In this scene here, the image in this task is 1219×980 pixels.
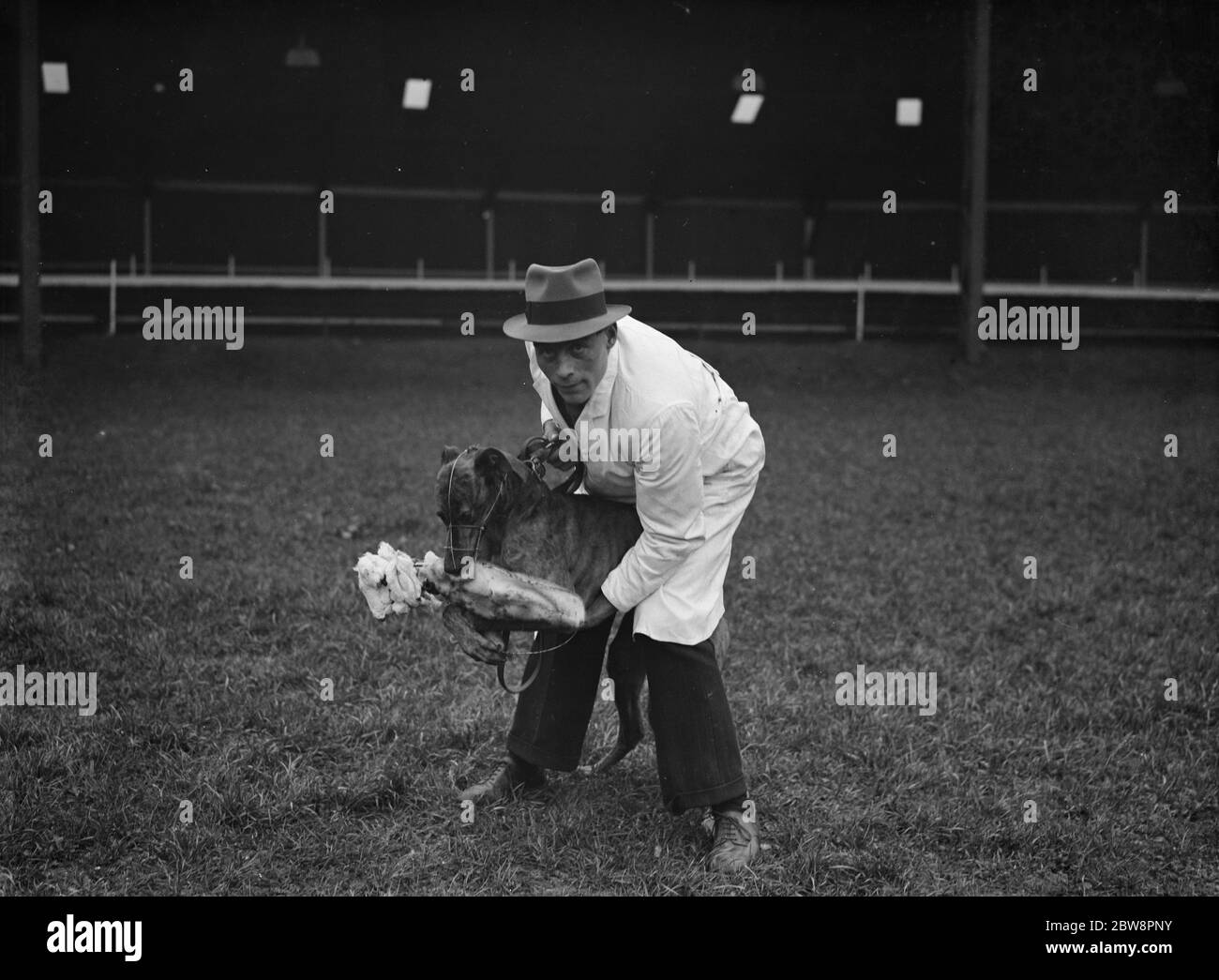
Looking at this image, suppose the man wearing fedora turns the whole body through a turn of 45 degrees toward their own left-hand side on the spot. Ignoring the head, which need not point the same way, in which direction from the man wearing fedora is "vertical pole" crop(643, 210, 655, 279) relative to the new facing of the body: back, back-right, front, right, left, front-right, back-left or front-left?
back

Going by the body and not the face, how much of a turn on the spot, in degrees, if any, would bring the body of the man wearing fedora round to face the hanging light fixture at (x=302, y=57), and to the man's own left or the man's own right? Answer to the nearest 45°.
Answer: approximately 135° to the man's own right

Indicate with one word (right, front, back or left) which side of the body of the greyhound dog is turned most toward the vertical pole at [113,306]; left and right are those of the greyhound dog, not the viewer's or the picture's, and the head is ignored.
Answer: right

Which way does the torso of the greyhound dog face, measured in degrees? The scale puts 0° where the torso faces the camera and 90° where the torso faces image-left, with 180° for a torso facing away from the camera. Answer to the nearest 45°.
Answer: approximately 90°

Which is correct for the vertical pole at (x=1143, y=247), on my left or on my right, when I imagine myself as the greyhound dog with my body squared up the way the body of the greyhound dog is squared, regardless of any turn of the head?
on my right

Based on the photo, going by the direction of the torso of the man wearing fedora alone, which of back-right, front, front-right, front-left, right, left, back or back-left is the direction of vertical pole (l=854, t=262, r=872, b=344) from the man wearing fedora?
back-right

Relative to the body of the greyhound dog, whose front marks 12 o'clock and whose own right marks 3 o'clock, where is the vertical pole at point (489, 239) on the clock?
The vertical pole is roughly at 3 o'clock from the greyhound dog.

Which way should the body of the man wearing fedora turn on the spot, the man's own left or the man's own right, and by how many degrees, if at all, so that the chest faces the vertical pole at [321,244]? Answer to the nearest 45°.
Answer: approximately 135° to the man's own right

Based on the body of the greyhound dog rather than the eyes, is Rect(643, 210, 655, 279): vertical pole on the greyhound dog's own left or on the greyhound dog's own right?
on the greyhound dog's own right
